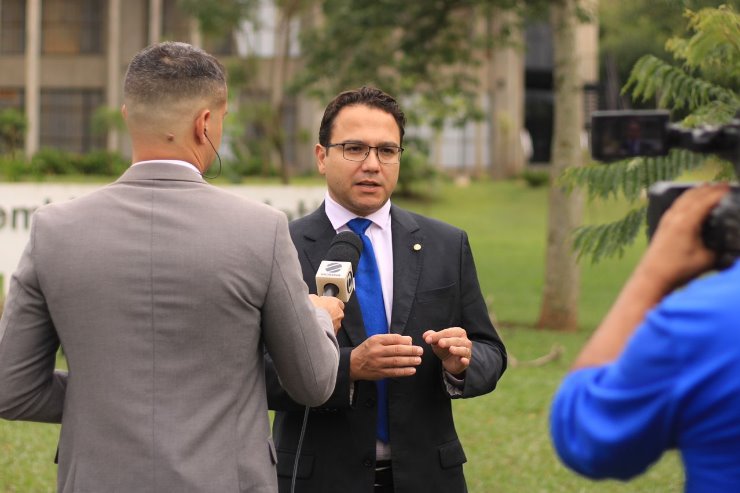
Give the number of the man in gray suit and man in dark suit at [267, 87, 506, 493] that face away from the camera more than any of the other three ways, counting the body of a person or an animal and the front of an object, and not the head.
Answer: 1

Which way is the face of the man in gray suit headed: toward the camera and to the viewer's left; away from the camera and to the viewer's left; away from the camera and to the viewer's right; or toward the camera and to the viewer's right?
away from the camera and to the viewer's right

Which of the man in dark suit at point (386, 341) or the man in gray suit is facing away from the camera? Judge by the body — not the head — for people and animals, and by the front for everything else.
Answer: the man in gray suit

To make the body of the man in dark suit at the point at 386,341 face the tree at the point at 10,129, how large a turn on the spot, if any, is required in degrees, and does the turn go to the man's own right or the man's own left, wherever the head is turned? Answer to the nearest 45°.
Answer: approximately 180°

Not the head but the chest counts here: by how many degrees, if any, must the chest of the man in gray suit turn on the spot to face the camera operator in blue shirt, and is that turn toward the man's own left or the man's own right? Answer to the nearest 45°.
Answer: approximately 135° to the man's own right

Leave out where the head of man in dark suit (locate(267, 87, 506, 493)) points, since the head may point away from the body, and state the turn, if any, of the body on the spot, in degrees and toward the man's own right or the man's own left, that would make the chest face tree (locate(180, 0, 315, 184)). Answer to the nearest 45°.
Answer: approximately 180°

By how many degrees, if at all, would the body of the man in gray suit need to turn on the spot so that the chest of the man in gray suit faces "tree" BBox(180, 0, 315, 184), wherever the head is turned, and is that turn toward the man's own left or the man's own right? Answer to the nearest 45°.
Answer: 0° — they already face it

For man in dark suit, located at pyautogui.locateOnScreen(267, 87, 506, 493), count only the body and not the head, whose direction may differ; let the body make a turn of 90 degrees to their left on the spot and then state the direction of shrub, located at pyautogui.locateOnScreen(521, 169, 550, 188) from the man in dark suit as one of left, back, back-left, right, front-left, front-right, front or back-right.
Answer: left

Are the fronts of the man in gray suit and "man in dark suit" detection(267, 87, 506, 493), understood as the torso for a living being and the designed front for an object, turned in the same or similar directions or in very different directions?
very different directions

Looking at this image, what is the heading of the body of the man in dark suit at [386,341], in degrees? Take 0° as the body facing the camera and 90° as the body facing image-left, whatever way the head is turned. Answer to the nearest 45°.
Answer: approximately 0°

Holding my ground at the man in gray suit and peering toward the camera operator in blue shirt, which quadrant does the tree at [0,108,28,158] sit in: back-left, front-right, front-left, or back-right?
back-left

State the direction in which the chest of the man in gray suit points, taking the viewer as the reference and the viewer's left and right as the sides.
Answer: facing away from the viewer

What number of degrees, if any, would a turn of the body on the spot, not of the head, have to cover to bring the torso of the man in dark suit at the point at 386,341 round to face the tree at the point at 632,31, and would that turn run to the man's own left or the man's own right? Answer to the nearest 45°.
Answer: approximately 180°
